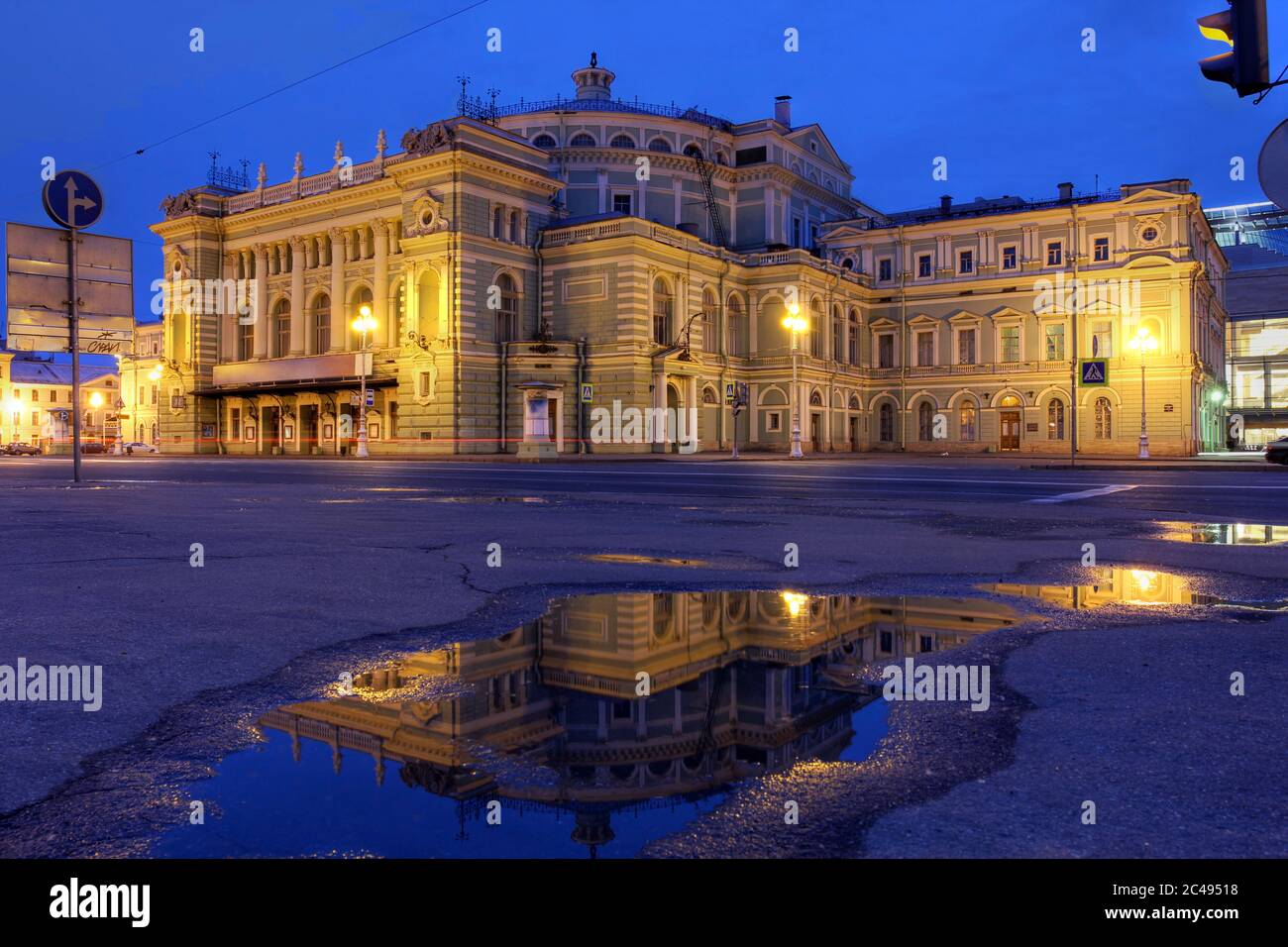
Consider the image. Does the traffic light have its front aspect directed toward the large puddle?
no

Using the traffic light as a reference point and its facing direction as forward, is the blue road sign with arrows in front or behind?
in front

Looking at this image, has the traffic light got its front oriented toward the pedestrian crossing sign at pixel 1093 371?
no

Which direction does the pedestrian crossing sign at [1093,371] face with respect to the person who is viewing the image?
facing the viewer

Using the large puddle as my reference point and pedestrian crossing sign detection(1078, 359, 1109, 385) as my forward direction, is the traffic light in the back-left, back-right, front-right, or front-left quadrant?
front-right

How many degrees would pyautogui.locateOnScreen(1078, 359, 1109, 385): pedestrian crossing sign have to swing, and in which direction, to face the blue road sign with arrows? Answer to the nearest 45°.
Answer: approximately 45° to its right

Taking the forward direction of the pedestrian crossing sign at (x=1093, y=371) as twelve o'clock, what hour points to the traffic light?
The traffic light is roughly at 12 o'clock from the pedestrian crossing sign.
